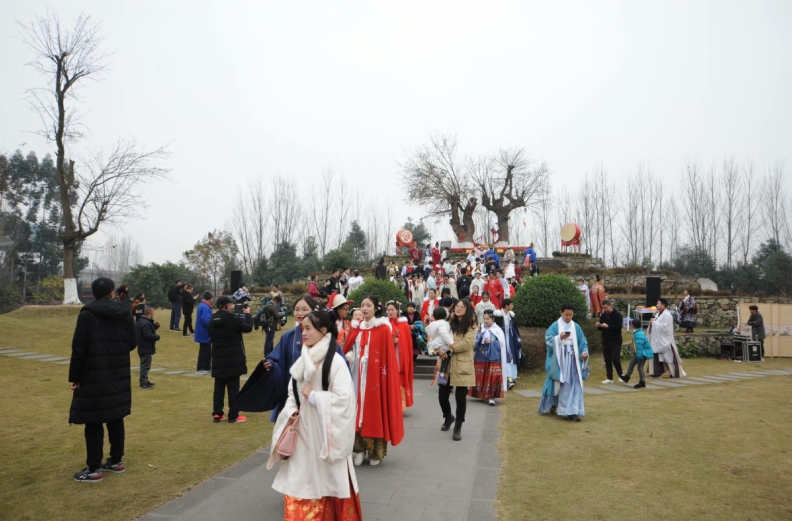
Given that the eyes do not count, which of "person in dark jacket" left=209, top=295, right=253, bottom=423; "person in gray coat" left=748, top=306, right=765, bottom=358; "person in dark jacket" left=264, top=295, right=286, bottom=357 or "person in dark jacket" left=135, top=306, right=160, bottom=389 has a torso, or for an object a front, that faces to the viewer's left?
the person in gray coat

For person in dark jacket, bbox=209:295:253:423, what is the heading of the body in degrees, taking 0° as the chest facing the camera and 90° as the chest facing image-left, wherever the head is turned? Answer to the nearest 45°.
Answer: approximately 225°

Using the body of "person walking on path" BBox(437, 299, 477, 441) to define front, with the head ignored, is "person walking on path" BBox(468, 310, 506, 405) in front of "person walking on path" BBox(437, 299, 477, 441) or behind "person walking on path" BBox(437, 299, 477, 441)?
behind

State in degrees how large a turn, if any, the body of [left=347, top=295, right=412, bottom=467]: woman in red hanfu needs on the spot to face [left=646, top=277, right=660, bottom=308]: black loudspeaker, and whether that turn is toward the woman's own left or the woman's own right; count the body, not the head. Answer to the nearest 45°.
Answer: approximately 180°

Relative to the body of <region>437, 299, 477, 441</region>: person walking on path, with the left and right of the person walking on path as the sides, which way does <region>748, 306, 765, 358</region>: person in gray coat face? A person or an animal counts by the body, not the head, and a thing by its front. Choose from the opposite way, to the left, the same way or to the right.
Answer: to the right

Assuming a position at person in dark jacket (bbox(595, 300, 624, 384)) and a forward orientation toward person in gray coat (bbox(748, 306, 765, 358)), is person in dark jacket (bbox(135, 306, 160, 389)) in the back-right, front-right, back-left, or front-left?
back-left
